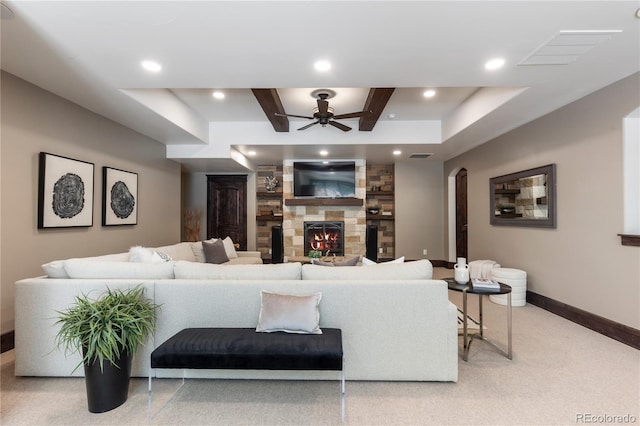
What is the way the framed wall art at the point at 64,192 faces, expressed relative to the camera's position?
facing the viewer and to the right of the viewer

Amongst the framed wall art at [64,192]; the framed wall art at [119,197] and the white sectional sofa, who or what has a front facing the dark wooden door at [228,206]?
the white sectional sofa

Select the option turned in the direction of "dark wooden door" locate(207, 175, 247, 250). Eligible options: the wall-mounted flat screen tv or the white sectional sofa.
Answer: the white sectional sofa

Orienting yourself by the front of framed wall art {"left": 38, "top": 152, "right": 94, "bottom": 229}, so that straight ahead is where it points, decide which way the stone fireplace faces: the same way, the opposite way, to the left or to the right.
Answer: to the right

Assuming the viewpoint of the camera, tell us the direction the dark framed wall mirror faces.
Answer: facing the viewer and to the left of the viewer

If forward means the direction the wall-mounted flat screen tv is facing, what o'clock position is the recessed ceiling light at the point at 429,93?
The recessed ceiling light is roughly at 11 o'clock from the wall-mounted flat screen tv.

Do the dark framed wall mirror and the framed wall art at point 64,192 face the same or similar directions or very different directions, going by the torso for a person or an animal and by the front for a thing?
very different directions

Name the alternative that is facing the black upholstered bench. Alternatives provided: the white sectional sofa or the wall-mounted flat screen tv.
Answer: the wall-mounted flat screen tv

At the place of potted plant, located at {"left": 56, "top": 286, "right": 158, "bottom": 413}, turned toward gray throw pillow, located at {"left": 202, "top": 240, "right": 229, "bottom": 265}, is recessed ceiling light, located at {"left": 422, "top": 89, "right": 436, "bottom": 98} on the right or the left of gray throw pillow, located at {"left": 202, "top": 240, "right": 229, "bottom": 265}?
right

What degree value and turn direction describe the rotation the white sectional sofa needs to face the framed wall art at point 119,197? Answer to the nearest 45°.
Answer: approximately 45° to its left

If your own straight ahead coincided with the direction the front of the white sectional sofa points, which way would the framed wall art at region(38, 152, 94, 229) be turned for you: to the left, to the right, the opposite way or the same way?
to the right

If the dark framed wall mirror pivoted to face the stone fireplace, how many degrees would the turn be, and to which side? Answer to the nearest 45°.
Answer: approximately 45° to its right

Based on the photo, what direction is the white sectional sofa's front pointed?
away from the camera

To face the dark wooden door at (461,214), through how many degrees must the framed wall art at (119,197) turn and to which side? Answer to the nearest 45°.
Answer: approximately 45° to its left

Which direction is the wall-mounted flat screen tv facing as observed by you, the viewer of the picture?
facing the viewer

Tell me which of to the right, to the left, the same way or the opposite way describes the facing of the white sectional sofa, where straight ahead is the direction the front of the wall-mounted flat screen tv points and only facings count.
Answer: the opposite way

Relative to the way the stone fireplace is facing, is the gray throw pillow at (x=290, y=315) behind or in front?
in front

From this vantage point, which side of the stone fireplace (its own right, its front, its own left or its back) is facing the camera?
front

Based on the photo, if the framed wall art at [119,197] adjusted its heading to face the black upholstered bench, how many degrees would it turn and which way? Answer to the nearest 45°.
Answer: approximately 45° to its right

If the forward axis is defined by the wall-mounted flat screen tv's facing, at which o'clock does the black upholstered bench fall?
The black upholstered bench is roughly at 12 o'clock from the wall-mounted flat screen tv.

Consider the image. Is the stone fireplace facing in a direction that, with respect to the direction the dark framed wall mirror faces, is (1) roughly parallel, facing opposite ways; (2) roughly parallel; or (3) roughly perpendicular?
roughly perpendicular

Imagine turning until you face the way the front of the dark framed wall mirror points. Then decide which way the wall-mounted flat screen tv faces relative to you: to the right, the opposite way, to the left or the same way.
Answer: to the left

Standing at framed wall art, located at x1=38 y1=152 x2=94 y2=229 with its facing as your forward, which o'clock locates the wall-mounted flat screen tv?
The wall-mounted flat screen tv is roughly at 10 o'clock from the framed wall art.
